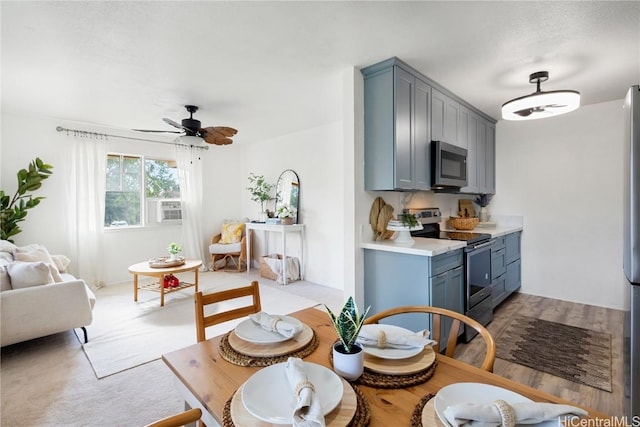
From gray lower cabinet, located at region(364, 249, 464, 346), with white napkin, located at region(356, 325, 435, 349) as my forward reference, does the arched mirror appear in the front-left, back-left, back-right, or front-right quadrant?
back-right

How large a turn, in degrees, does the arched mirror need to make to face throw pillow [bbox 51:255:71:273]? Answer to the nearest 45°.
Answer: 0° — it already faces it

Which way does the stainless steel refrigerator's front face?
to the viewer's left

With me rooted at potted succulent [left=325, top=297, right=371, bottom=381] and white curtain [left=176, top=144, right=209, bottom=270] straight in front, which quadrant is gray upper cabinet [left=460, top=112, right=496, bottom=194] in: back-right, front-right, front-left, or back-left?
front-right

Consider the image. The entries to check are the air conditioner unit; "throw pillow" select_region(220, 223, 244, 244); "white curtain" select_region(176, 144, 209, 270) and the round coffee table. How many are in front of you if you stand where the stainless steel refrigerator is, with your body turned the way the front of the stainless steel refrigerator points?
4

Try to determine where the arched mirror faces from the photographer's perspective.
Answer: facing the viewer and to the left of the viewer
